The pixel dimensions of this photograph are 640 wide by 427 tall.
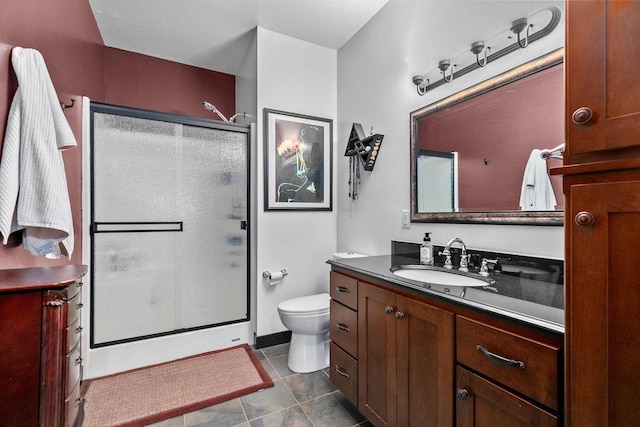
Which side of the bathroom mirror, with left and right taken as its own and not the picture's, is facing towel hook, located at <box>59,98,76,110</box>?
front

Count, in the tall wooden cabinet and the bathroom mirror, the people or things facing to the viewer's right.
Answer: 0

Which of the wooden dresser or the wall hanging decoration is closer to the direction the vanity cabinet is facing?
the wooden dresser

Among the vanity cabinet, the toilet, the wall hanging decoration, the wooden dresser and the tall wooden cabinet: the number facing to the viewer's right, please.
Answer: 1

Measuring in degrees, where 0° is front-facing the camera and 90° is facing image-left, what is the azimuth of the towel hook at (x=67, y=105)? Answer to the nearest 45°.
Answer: approximately 270°

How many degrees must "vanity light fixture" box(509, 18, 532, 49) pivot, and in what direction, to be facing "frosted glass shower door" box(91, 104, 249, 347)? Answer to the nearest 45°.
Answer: approximately 45° to its right

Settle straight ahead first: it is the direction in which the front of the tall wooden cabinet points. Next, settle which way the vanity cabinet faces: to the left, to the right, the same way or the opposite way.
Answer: the same way

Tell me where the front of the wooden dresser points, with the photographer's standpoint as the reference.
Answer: facing to the right of the viewer

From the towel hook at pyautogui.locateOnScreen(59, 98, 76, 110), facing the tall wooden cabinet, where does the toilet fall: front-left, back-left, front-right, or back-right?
front-left

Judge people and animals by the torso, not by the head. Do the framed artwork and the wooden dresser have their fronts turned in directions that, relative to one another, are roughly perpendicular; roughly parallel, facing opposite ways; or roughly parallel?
roughly perpendicular

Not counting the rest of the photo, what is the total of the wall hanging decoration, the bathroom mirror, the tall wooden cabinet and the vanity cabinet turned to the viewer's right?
0

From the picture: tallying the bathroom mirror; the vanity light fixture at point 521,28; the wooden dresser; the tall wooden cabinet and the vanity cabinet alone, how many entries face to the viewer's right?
1

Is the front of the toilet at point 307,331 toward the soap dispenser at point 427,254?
no

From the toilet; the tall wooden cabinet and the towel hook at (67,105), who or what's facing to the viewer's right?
the towel hook
